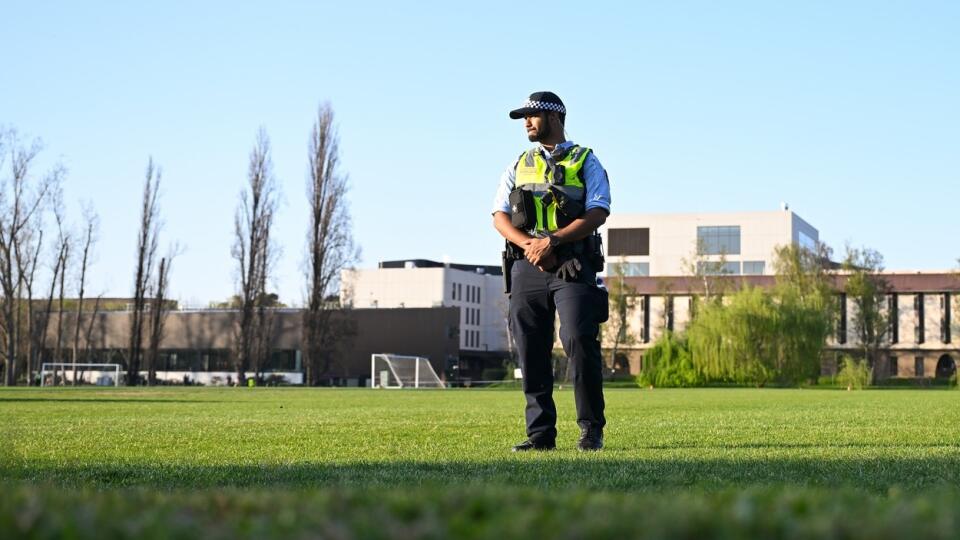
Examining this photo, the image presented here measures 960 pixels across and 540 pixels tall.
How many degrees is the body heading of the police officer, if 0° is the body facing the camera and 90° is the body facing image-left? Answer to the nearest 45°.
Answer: approximately 45°
